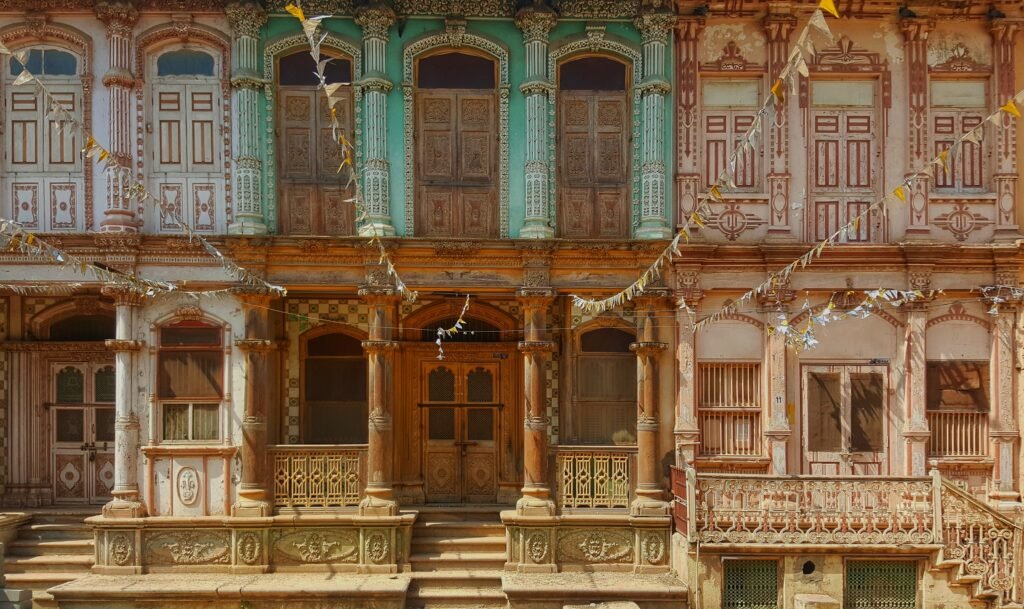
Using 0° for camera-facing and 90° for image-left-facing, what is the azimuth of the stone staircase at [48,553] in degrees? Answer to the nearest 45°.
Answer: approximately 0°

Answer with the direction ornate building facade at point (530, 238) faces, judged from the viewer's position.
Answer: facing the viewer
